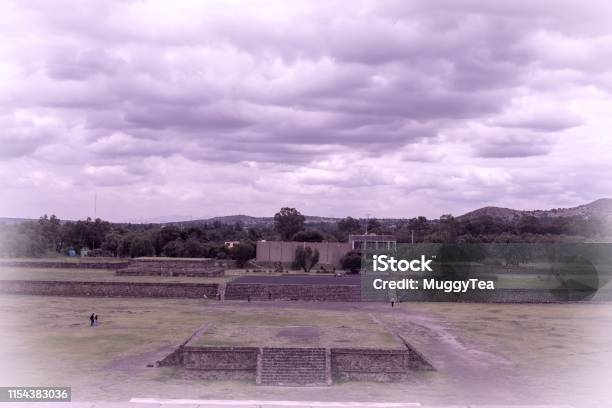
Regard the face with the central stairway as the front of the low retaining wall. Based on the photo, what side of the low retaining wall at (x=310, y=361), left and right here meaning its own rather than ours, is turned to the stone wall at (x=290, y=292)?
back

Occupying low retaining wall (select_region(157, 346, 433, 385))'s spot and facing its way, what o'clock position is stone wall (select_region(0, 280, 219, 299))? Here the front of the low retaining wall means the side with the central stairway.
The stone wall is roughly at 5 o'clock from the low retaining wall.

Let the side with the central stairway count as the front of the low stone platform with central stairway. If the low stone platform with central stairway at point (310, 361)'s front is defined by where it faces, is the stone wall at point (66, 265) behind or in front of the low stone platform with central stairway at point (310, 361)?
behind

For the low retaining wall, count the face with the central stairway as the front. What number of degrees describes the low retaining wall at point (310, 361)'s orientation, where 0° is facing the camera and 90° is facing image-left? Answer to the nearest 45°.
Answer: approximately 0°

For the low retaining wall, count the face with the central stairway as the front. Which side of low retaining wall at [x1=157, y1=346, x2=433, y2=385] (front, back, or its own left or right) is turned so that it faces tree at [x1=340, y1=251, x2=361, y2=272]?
back

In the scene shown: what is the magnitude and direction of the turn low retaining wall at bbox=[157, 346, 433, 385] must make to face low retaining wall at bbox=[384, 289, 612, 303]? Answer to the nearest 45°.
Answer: approximately 135° to its left

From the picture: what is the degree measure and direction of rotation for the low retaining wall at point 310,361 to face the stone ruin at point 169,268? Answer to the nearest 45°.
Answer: approximately 180°

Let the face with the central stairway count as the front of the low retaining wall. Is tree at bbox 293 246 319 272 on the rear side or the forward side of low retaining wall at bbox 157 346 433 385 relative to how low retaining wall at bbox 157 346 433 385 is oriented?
on the rear side
